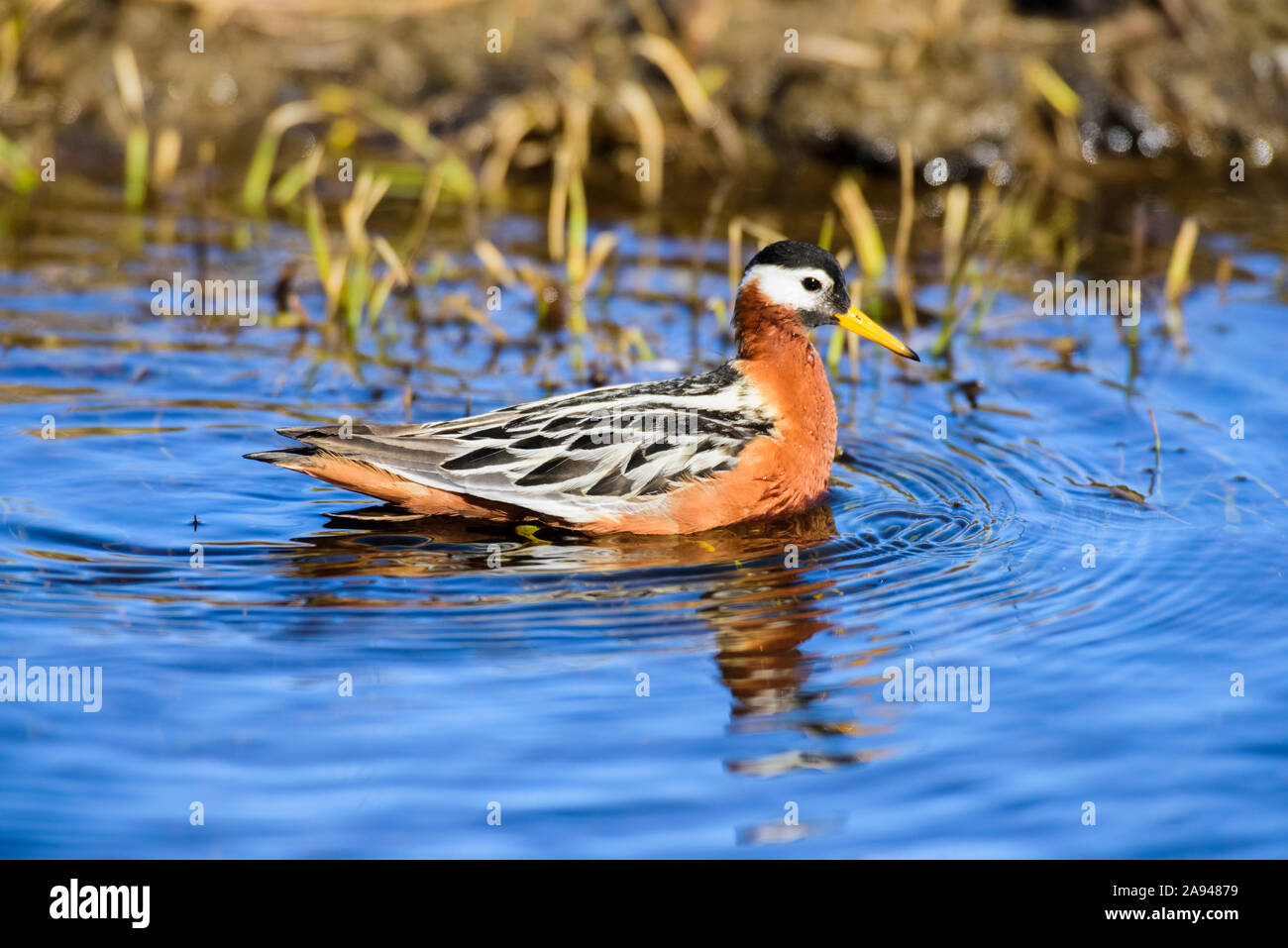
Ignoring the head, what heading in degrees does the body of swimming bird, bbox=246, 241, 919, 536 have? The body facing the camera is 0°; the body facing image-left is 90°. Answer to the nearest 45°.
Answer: approximately 270°
